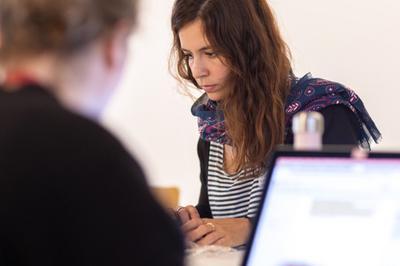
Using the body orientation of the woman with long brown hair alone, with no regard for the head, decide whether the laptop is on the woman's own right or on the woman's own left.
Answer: on the woman's own left

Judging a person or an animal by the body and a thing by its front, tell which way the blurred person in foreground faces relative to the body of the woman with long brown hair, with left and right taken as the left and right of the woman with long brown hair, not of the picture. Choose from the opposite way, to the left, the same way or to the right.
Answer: the opposite way

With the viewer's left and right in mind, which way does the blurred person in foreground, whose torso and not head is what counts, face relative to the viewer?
facing away from the viewer and to the right of the viewer

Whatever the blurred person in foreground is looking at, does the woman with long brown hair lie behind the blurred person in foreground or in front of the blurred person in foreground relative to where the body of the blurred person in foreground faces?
in front

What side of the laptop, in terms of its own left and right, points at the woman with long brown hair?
back

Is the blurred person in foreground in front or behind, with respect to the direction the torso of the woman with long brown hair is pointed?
in front

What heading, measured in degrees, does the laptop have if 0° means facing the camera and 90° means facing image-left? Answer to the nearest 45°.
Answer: approximately 0°

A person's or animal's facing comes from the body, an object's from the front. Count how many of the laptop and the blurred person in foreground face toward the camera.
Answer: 1

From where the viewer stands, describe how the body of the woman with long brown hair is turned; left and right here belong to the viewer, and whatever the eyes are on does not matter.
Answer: facing the viewer and to the left of the viewer
